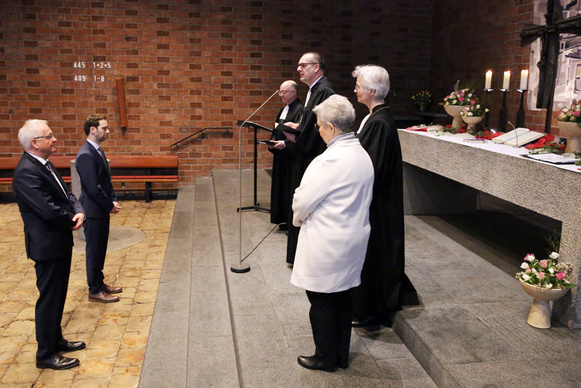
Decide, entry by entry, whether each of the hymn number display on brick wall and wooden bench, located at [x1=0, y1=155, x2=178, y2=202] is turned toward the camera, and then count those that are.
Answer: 2

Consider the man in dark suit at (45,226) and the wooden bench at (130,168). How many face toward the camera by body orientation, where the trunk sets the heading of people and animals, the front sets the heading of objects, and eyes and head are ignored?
1

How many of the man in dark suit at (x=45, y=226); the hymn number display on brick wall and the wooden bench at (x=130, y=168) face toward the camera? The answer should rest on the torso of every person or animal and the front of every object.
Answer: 2

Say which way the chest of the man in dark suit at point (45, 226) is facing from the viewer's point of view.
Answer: to the viewer's right

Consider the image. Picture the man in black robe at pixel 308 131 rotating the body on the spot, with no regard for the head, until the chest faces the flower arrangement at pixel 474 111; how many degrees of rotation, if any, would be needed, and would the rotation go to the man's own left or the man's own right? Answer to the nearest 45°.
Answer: approximately 135° to the man's own right

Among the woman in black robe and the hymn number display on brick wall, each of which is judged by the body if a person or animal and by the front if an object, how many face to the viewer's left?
1

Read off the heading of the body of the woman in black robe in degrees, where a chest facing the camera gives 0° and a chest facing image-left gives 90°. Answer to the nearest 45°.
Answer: approximately 90°

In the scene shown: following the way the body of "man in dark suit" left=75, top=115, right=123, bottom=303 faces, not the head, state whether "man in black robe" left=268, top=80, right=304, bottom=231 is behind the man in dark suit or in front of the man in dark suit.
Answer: in front

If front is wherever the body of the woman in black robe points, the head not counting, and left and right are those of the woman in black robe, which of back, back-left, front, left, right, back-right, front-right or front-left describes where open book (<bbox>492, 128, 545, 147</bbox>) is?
back-right

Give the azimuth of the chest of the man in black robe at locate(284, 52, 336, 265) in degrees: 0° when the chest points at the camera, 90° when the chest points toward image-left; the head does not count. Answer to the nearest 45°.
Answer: approximately 90°

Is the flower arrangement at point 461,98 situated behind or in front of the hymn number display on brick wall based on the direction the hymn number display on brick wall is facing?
in front
